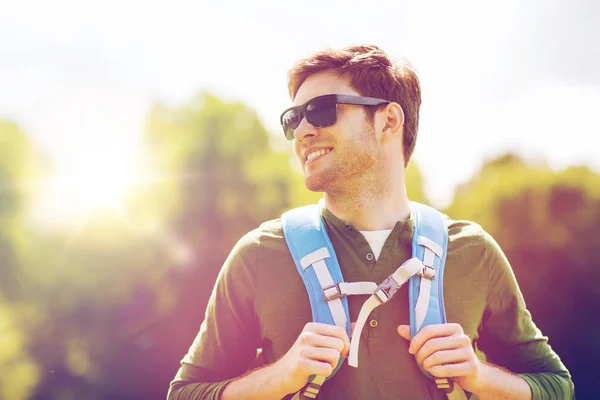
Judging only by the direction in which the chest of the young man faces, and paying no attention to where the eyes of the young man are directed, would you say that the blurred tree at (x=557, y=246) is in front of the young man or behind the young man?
behind

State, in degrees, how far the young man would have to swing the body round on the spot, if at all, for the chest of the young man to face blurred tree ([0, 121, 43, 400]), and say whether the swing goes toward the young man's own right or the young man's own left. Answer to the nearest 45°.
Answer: approximately 135° to the young man's own right

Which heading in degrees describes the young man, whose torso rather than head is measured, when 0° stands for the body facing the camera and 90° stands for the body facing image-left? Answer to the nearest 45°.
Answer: approximately 0°
